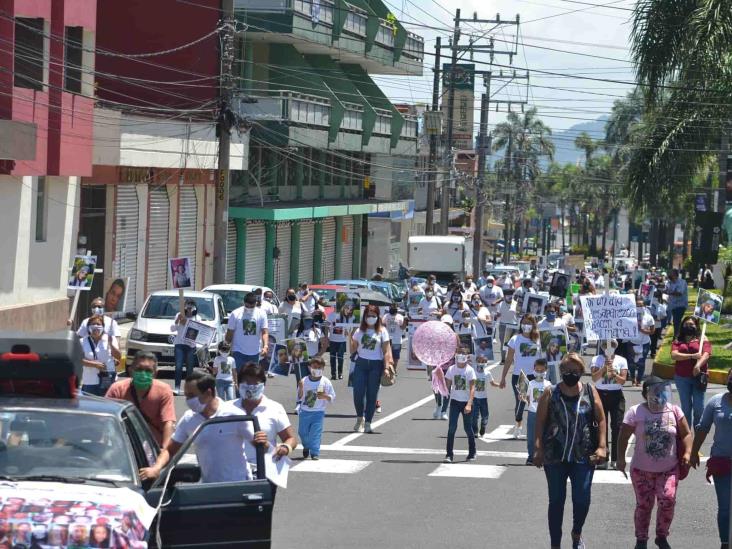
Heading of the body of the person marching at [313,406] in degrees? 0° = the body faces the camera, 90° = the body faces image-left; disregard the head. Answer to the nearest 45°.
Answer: approximately 0°

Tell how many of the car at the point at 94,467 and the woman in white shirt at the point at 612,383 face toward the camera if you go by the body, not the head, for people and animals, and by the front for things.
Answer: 2

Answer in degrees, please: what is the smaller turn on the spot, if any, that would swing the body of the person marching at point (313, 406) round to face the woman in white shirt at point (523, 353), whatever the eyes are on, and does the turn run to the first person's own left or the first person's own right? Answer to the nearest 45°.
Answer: approximately 135° to the first person's own left

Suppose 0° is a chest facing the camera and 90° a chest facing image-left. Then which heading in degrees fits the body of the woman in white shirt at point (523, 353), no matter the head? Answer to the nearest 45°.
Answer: approximately 0°

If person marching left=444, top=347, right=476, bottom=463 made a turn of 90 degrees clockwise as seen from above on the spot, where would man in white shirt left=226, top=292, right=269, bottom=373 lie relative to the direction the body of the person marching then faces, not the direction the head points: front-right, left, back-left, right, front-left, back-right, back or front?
front-right

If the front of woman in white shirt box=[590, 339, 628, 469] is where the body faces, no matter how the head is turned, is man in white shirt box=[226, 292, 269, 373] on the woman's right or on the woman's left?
on the woman's right
